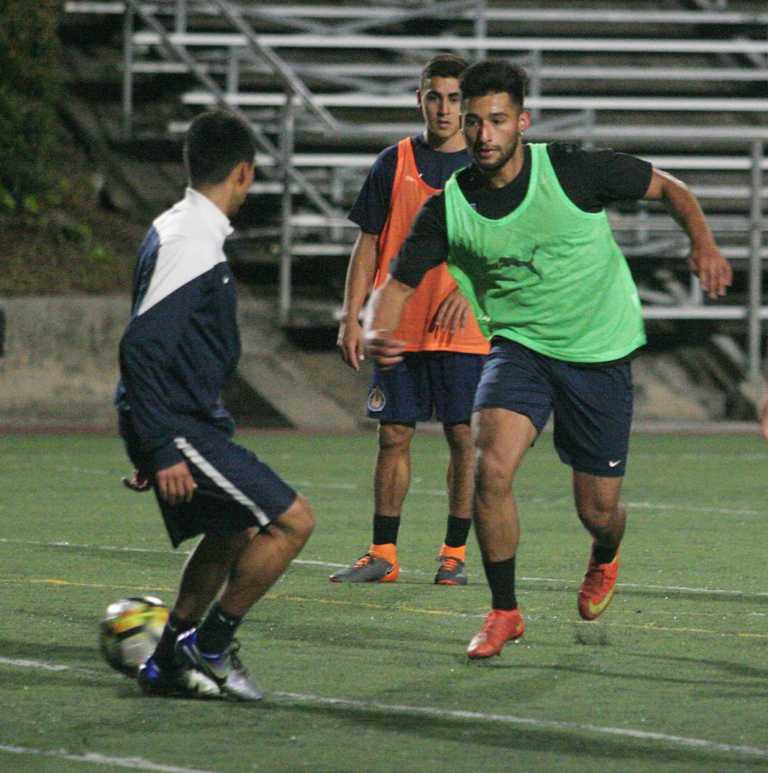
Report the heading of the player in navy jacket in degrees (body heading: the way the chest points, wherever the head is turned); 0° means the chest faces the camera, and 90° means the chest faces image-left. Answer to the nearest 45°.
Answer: approximately 270°

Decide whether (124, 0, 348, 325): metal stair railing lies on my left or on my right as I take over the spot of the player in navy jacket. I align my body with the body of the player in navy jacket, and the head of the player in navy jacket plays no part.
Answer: on my left

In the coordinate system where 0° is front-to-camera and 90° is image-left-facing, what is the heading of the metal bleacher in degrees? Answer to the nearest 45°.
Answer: approximately 0°

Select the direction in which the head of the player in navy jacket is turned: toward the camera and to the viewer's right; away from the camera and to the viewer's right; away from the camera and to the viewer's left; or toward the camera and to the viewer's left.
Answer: away from the camera and to the viewer's right

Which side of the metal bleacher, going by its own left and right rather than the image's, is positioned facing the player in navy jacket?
front

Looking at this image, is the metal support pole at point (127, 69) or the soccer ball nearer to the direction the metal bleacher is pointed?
the soccer ball

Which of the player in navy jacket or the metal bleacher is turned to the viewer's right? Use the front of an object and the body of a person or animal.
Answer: the player in navy jacket

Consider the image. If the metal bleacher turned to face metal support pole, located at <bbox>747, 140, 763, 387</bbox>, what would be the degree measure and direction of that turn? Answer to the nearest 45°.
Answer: approximately 45° to its left

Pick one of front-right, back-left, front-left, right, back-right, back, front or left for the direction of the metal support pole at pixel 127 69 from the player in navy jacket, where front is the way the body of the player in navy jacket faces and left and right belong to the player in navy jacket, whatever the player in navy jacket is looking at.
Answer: left

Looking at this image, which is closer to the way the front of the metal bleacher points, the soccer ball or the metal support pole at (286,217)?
the soccer ball
